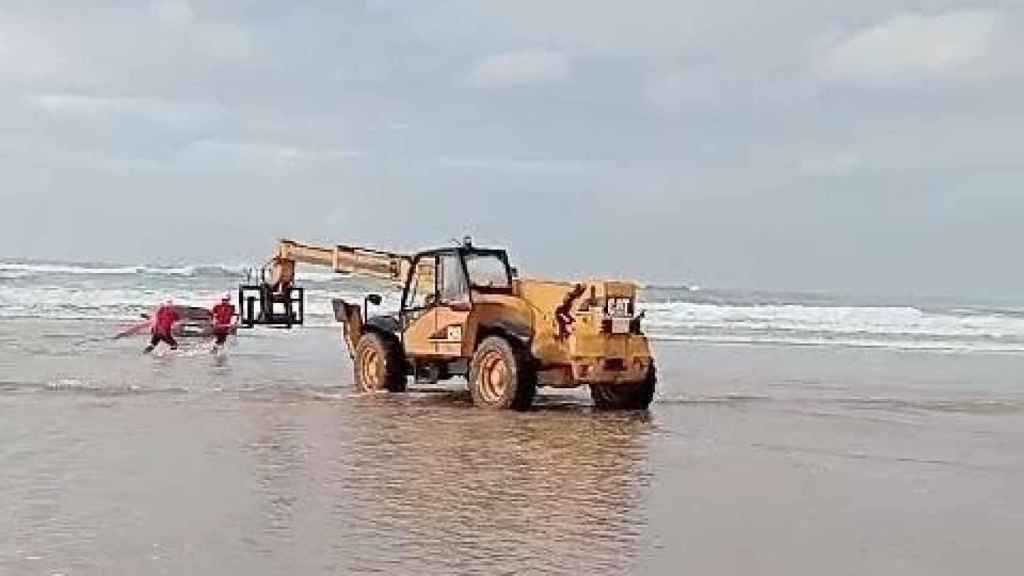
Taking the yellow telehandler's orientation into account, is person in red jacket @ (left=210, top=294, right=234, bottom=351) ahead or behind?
ahead

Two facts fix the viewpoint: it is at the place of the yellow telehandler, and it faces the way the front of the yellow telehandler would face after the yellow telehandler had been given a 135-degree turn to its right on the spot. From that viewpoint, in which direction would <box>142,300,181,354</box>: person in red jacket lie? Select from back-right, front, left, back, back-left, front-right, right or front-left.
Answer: back-left

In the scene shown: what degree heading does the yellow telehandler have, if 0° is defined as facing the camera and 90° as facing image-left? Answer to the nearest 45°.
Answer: approximately 135°
